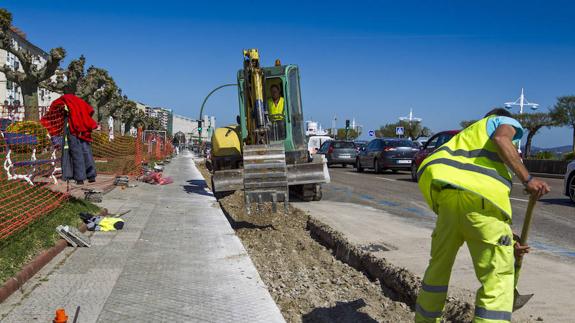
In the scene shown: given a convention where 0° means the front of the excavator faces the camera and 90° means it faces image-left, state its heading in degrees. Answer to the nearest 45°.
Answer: approximately 0°

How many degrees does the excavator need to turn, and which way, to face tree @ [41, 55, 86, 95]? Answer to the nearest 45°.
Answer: approximately 135° to its right

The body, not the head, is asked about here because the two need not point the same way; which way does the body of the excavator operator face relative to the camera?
toward the camera

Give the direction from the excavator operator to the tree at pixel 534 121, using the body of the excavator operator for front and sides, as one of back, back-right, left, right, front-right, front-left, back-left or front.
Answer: back-left

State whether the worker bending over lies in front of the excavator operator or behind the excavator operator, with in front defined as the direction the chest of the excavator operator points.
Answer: in front

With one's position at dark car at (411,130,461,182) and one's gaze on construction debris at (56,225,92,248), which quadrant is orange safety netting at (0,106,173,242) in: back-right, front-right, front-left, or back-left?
front-right

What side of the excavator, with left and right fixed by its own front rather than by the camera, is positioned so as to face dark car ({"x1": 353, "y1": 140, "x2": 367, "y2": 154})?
back

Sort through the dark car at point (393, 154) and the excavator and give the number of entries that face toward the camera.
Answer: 1

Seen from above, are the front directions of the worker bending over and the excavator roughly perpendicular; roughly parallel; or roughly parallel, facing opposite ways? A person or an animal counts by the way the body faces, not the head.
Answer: roughly perpendicular

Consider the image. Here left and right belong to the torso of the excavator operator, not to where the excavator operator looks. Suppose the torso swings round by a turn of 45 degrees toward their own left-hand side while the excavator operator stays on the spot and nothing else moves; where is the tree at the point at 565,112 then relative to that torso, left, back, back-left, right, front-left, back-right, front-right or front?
left

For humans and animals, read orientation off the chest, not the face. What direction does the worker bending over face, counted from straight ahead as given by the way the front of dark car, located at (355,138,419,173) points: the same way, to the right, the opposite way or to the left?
to the right
